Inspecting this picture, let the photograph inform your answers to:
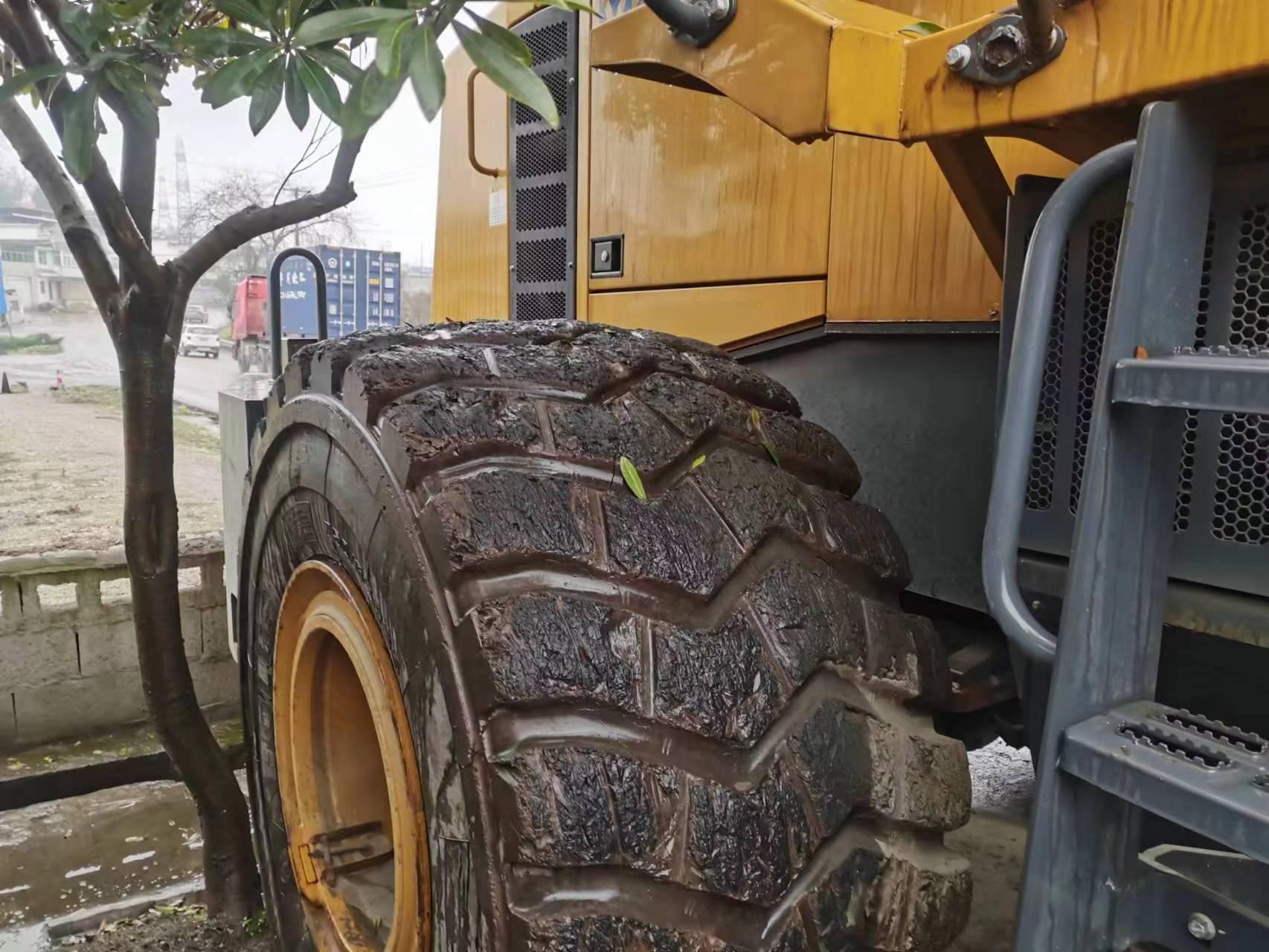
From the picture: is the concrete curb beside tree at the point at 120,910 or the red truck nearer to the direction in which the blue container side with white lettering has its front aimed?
the concrete curb beside tree

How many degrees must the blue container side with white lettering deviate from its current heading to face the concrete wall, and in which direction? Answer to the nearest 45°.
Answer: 0° — it already faces it

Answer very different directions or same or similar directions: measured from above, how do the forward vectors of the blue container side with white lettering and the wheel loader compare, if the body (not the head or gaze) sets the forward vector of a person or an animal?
same or similar directions

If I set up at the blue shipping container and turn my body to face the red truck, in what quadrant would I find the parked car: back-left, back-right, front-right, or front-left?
front-right

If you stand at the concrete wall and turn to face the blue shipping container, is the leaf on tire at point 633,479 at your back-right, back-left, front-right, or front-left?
back-right

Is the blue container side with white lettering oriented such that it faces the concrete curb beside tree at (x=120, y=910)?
yes

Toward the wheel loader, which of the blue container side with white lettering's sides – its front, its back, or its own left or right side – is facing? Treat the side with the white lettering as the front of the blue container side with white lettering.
front

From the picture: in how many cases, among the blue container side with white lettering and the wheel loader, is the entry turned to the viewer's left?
0

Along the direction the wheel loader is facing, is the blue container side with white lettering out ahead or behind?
behind

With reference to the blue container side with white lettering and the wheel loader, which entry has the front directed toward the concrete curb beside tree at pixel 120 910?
the blue container side with white lettering

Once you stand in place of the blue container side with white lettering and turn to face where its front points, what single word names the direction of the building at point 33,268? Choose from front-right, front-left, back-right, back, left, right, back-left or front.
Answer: front-right

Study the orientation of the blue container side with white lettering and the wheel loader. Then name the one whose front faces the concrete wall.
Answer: the blue container side with white lettering
